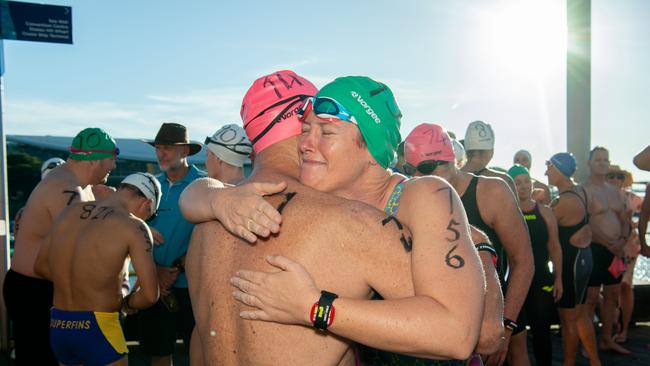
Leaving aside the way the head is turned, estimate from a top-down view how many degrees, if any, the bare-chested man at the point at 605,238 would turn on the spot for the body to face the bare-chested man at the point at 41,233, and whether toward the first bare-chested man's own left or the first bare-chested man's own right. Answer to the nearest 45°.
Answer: approximately 90° to the first bare-chested man's own right

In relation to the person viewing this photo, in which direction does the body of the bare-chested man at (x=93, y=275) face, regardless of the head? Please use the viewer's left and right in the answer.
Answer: facing away from the viewer and to the right of the viewer

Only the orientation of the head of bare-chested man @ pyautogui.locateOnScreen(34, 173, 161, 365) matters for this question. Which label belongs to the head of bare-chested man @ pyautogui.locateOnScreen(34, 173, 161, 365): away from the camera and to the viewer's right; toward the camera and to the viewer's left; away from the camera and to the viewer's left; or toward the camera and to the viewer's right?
away from the camera and to the viewer's right

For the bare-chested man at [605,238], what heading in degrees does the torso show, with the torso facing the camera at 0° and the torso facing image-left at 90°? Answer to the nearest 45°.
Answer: approximately 315°

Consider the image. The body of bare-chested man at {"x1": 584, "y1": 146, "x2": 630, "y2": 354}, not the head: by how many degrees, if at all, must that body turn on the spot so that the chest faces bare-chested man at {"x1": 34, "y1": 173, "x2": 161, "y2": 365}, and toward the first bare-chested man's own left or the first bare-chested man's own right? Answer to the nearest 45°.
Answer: approximately 90° to the first bare-chested man's own right

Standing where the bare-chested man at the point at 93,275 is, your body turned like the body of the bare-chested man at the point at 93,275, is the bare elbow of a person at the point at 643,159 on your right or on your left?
on your right
